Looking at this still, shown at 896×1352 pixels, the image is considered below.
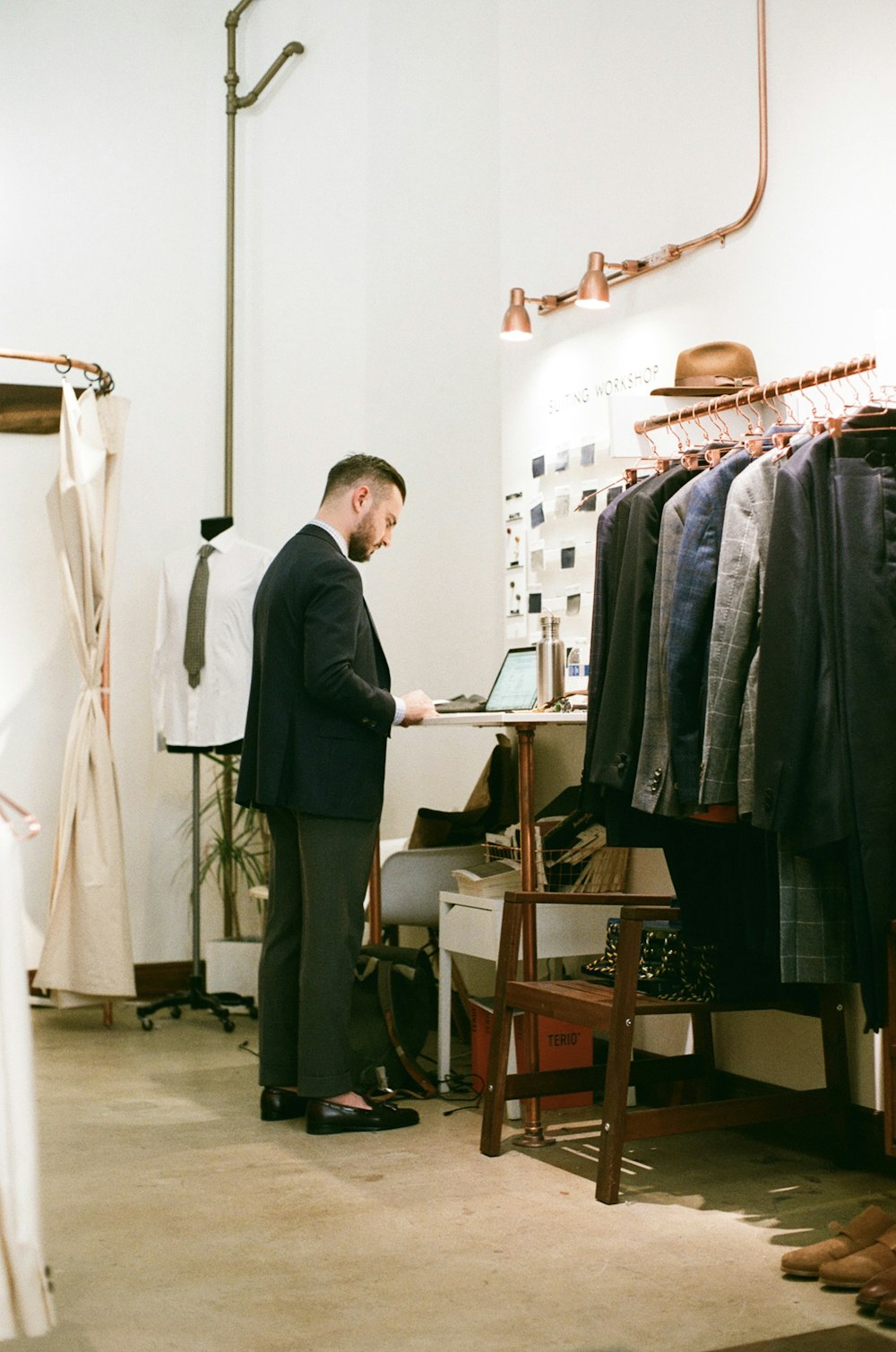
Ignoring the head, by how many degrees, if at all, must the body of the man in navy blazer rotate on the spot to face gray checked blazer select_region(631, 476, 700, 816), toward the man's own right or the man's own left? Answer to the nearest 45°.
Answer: approximately 45° to the man's own right

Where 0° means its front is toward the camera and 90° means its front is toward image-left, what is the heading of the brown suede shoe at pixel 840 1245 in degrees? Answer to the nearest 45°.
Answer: approximately 90°

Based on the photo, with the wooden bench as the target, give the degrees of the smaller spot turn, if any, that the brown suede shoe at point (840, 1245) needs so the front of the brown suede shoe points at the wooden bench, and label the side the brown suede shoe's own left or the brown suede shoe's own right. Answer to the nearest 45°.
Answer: approximately 45° to the brown suede shoe's own right

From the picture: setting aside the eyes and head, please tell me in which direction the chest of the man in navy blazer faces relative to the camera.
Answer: to the viewer's right

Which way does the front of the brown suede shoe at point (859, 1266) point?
to the viewer's left

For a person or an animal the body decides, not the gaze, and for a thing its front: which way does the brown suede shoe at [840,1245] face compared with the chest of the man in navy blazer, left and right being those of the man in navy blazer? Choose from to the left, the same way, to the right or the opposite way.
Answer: the opposite way

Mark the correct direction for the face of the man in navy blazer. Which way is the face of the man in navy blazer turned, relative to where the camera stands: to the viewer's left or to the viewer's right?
to the viewer's right
